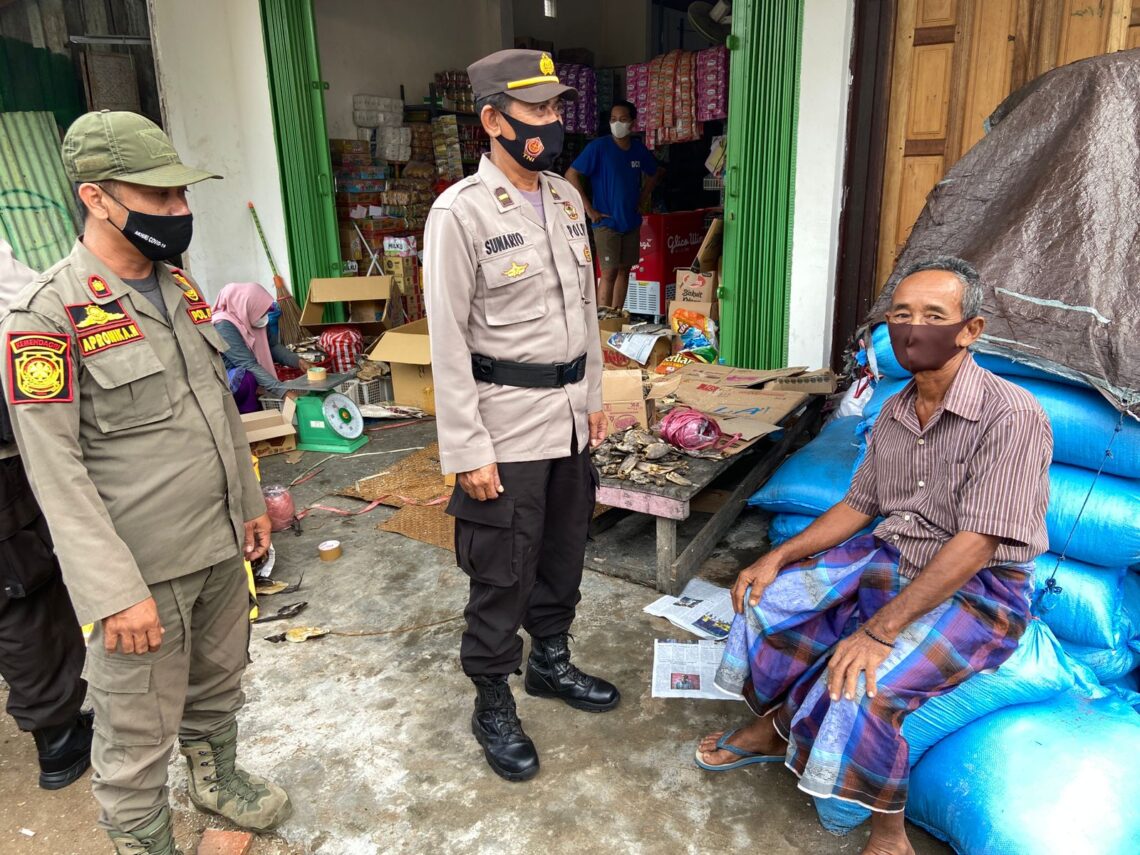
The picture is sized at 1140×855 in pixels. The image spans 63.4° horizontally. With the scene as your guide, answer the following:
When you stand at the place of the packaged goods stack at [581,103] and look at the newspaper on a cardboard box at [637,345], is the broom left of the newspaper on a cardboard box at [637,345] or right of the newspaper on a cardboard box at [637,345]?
right

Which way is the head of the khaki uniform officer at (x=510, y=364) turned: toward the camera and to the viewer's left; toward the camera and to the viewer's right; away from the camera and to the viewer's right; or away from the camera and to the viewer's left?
toward the camera and to the viewer's right

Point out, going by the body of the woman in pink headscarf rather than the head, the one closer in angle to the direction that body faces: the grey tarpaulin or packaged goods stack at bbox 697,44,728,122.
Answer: the grey tarpaulin

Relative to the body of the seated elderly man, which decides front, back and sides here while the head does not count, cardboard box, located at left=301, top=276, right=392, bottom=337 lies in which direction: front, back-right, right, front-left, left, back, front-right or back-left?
right

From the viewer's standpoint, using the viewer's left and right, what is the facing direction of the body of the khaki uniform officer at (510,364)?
facing the viewer and to the right of the viewer

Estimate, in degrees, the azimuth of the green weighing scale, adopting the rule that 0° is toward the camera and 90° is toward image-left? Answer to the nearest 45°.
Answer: approximately 315°

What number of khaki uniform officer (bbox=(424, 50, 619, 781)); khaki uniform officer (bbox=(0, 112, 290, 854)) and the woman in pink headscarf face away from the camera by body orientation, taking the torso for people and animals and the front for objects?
0

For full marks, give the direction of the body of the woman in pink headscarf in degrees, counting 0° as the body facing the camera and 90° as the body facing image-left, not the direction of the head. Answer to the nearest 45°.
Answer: approximately 315°

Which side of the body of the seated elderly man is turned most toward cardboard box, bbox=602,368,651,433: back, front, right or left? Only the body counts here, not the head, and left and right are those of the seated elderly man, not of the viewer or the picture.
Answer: right

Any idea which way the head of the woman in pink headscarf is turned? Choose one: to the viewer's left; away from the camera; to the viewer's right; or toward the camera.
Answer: to the viewer's right

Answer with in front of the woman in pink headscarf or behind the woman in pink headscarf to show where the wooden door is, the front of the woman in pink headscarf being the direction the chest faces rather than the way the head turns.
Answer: in front

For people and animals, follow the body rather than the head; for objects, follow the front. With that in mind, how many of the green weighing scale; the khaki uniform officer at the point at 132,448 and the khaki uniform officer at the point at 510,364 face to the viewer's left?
0

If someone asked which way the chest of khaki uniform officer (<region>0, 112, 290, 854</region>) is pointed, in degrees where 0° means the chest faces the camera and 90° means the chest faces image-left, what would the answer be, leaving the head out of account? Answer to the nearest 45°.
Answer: approximately 315°

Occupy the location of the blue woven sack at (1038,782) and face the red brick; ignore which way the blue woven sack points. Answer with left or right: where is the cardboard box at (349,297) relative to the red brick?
right

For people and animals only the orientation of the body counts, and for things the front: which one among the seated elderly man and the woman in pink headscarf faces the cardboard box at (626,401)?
the woman in pink headscarf

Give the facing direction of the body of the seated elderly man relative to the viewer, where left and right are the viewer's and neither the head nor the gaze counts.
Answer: facing the viewer and to the left of the viewer
